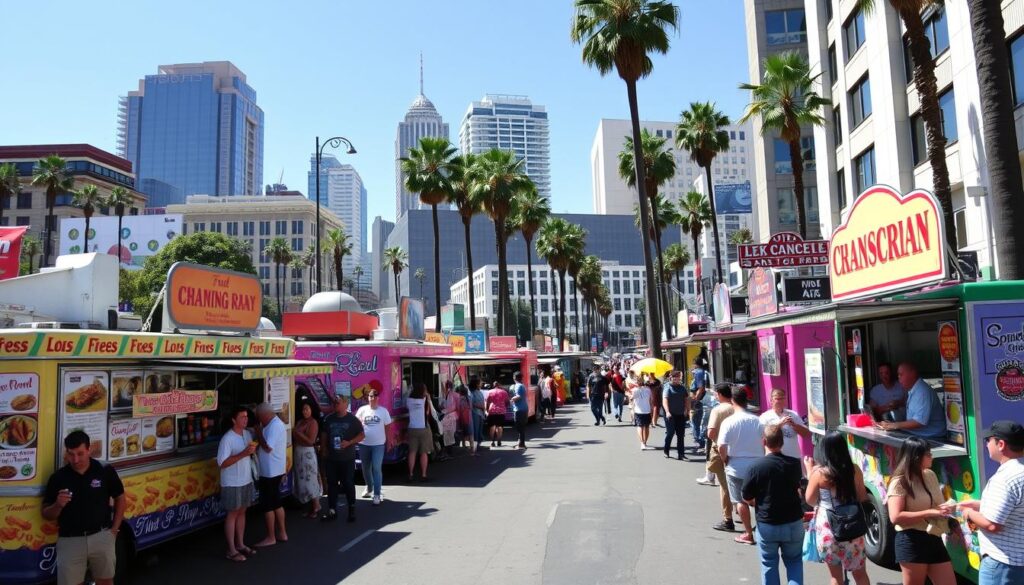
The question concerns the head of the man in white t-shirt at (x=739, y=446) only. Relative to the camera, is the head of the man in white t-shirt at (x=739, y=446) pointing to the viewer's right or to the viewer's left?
to the viewer's right

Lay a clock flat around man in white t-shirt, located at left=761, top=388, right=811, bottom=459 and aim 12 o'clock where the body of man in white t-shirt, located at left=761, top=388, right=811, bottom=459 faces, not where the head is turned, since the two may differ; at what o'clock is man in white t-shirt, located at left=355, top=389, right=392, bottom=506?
man in white t-shirt, located at left=355, top=389, right=392, bottom=506 is roughly at 3 o'clock from man in white t-shirt, located at left=761, top=388, right=811, bottom=459.

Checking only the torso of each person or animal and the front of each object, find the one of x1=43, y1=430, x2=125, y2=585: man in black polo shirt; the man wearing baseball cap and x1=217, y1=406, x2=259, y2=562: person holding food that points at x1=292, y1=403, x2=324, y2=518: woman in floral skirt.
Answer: the man wearing baseball cap

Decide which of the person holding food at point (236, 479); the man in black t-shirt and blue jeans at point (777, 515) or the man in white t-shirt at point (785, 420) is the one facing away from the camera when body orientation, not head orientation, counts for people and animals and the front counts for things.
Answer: the man in black t-shirt and blue jeans

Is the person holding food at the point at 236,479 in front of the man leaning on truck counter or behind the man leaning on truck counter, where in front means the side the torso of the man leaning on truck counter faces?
in front

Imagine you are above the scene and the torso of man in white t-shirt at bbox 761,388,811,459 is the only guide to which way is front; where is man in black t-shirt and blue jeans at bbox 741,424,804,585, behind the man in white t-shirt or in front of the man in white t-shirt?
in front

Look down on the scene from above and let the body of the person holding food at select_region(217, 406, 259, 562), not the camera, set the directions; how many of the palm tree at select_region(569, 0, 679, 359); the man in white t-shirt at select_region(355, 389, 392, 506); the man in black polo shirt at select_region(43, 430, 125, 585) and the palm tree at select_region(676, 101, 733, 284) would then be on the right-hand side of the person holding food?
1

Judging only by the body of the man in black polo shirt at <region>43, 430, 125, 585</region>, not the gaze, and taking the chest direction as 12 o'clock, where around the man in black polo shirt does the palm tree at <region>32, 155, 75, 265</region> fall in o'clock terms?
The palm tree is roughly at 6 o'clock from the man in black polo shirt.

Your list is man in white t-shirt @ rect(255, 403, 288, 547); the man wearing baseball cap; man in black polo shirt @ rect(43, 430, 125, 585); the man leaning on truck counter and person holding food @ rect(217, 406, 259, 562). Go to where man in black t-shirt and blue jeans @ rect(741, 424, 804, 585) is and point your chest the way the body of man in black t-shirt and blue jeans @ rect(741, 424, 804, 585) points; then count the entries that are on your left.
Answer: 3

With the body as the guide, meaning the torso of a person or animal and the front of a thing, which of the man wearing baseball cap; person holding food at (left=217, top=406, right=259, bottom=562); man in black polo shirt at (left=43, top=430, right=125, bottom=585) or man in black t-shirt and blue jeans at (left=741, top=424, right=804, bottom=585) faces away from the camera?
man in black t-shirt and blue jeans at (left=741, top=424, right=804, bottom=585)

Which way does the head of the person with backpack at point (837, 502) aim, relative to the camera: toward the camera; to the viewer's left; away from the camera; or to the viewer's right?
away from the camera

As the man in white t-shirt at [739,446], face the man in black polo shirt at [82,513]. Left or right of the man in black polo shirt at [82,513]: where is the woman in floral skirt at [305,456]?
right

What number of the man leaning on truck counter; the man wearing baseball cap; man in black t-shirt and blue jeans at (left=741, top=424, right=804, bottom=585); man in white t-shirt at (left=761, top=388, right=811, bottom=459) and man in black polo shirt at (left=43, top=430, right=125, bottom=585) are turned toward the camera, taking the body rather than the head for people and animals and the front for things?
2

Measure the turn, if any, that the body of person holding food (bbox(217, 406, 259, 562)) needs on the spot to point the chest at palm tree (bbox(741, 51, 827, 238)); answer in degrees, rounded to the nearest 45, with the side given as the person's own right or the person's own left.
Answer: approximately 90° to the person's own left

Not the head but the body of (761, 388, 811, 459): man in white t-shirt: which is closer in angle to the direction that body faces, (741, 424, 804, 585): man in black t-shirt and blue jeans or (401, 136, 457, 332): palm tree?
the man in black t-shirt and blue jeans
